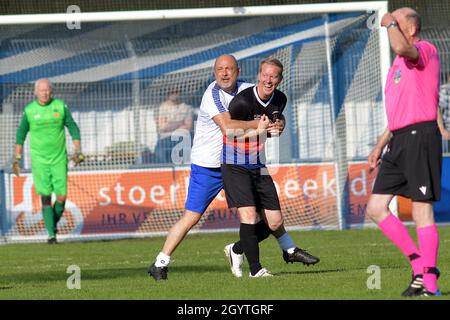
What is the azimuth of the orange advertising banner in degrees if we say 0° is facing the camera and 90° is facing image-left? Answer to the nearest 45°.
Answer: approximately 0°

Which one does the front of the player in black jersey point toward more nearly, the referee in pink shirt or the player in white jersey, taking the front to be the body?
the referee in pink shirt

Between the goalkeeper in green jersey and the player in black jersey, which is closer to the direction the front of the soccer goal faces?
the player in black jersey

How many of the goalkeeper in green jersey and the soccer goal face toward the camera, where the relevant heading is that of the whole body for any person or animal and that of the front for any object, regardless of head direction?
2

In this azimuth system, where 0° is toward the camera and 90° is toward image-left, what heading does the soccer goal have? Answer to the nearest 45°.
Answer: approximately 0°

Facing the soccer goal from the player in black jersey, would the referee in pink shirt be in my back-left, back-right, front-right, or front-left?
back-right

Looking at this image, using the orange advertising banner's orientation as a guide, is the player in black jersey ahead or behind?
ahead

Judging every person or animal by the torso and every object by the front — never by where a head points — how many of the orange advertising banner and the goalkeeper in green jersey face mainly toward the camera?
2

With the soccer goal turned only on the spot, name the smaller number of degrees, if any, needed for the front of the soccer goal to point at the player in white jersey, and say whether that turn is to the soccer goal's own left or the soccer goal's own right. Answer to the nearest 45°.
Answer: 0° — it already faces them
